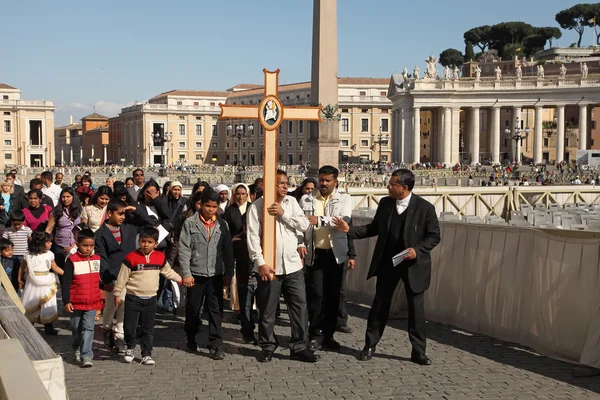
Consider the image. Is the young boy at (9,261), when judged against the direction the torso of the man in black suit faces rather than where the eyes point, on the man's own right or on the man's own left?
on the man's own right

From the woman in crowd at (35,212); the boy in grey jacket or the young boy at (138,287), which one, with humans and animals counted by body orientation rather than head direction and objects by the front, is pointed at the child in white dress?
the woman in crowd

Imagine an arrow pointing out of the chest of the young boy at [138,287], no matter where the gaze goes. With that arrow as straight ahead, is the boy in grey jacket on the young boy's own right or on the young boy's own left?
on the young boy's own left

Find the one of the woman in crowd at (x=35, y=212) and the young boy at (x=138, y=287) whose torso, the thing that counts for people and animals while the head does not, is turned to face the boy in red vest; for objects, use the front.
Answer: the woman in crowd

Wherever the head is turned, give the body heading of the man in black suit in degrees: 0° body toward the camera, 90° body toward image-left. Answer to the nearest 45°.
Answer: approximately 45°

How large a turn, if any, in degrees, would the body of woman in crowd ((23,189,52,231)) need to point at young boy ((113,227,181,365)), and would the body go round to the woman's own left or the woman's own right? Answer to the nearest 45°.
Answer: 0° — they already face them
